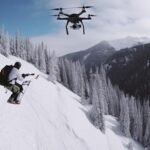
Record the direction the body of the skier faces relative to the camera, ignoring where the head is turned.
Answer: to the viewer's right
